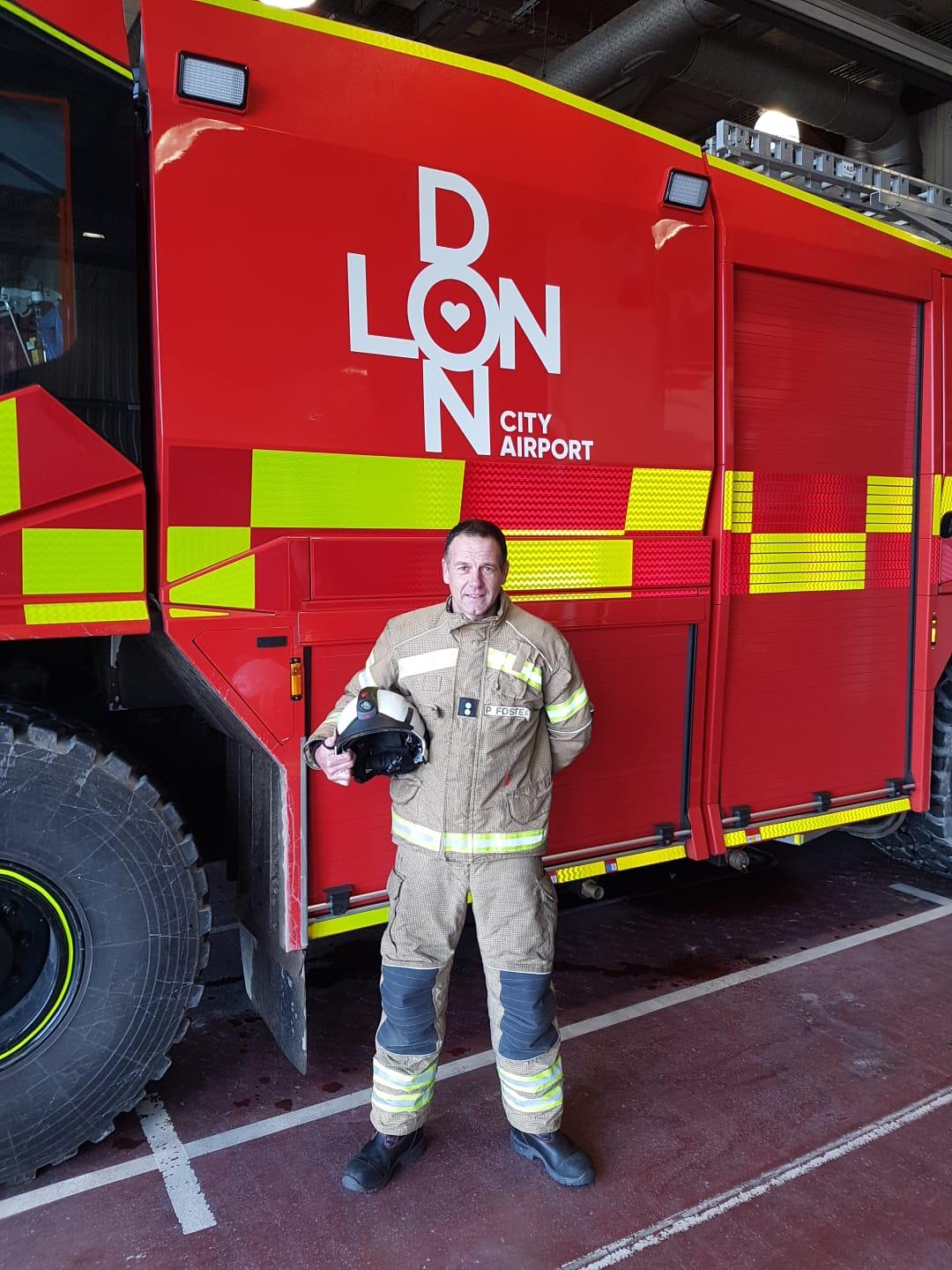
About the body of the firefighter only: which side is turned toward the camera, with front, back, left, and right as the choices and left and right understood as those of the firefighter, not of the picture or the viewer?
front

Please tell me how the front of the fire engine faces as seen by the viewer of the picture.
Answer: facing the viewer and to the left of the viewer

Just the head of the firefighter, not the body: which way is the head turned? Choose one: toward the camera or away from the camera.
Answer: toward the camera
